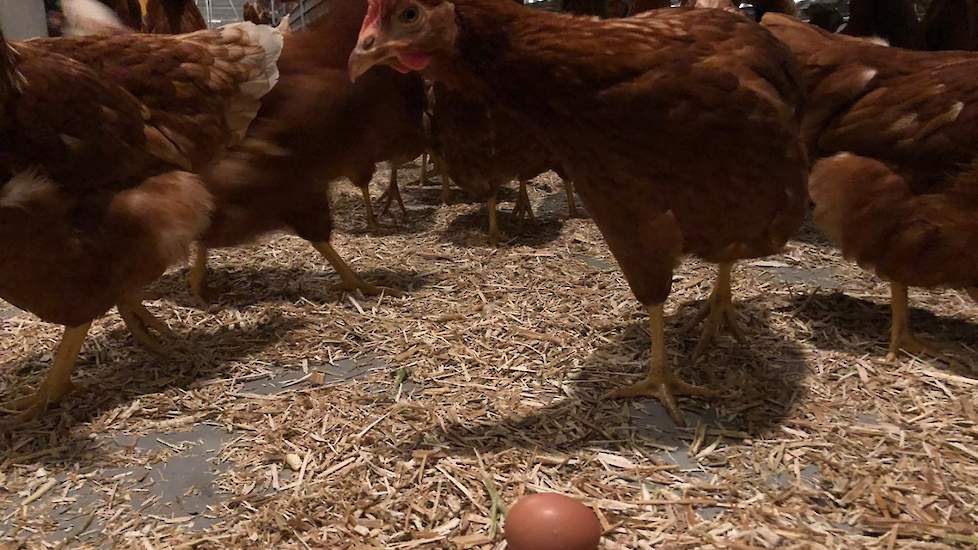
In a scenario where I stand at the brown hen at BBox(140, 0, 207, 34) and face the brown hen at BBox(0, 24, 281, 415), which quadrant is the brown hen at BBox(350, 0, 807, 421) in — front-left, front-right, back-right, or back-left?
front-left

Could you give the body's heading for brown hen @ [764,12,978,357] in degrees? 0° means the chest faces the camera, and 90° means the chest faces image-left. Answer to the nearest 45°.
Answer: approximately 270°

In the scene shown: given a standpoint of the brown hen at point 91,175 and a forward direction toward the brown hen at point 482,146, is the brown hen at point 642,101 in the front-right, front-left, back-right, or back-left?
front-right

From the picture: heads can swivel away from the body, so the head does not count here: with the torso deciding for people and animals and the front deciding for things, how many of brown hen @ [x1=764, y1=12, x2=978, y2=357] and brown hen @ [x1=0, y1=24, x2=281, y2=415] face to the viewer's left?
1

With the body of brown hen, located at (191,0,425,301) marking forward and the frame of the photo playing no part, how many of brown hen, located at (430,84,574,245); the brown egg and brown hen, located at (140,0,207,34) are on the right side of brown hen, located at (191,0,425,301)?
1

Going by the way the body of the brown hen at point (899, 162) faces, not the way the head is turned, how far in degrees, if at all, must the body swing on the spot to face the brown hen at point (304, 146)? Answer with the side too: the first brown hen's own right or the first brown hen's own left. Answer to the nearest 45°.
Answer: approximately 180°

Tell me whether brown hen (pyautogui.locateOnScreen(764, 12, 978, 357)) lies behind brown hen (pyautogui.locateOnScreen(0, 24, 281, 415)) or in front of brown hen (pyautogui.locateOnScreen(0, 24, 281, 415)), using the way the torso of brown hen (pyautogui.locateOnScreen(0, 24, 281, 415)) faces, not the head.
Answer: behind

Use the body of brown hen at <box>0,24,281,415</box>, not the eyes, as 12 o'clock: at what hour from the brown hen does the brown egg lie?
The brown egg is roughly at 8 o'clock from the brown hen.

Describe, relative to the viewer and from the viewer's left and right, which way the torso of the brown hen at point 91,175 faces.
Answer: facing to the left of the viewer
